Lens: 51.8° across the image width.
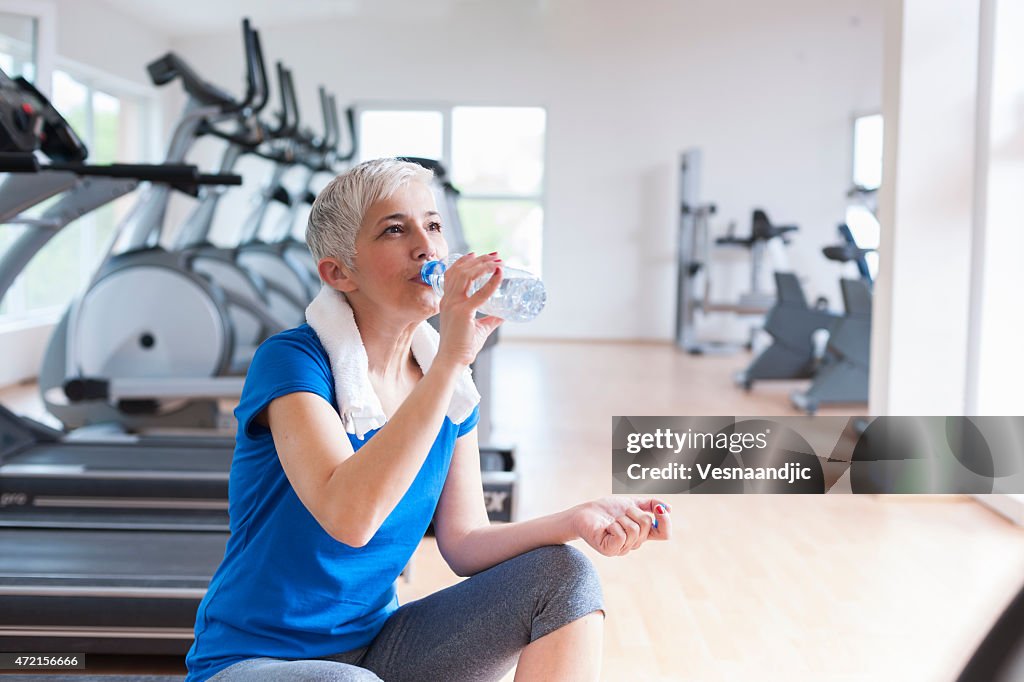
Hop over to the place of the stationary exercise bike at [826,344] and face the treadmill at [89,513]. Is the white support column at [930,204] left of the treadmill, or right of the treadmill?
left

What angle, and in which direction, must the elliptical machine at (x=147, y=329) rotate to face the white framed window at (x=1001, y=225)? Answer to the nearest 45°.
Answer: approximately 135° to its left

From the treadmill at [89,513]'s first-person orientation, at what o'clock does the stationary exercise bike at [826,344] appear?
The stationary exercise bike is roughly at 5 o'clock from the treadmill.

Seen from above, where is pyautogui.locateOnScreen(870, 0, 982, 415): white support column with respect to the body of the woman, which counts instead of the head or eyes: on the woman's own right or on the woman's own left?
on the woman's own left

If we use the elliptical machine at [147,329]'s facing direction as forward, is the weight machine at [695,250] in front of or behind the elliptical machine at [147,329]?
behind

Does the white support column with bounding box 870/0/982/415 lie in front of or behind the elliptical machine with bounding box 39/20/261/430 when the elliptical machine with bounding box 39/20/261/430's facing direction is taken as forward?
behind

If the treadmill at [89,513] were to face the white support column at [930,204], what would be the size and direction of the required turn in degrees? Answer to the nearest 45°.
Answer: approximately 180°

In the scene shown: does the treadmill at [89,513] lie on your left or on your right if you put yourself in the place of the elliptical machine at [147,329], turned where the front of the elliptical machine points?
on your left

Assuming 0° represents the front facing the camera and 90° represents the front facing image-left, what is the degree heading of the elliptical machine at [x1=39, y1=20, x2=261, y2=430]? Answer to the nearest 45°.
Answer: approximately 90°

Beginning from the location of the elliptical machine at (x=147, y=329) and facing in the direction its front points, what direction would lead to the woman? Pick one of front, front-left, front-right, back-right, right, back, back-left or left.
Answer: left

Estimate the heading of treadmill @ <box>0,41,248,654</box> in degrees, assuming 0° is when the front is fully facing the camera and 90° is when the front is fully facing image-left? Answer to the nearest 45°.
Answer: approximately 90°
